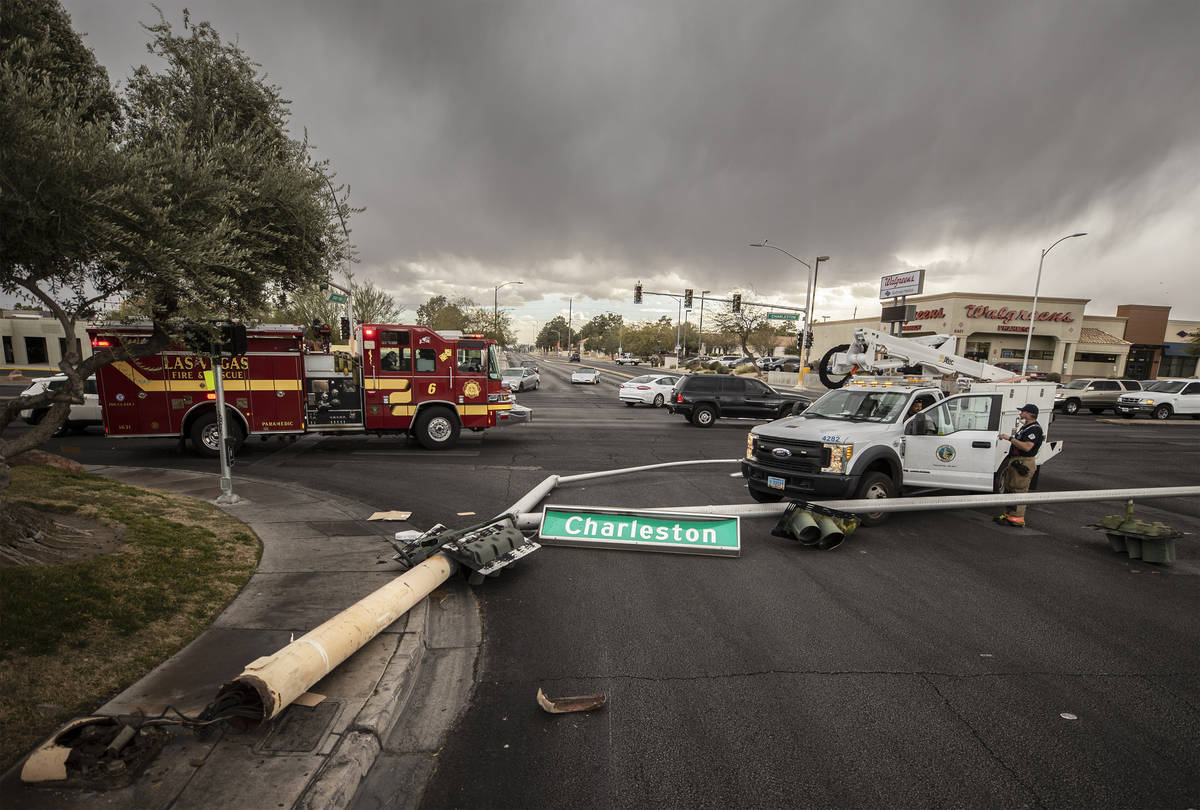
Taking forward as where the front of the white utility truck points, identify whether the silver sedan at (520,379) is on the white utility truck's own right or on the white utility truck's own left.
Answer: on the white utility truck's own right

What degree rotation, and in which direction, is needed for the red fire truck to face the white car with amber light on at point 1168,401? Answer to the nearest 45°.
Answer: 0° — it already faces it

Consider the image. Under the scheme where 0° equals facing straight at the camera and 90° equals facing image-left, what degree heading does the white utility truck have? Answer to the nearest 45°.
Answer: approximately 45°

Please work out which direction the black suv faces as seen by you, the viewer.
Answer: facing to the right of the viewer

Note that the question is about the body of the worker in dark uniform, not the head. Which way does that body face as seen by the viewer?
to the viewer's left

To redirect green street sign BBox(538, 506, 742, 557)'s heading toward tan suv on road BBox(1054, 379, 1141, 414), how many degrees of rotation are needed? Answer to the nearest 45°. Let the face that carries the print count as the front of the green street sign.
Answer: approximately 135° to its left

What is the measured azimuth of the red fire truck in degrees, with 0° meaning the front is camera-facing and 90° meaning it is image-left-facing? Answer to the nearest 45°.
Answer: approximately 270°

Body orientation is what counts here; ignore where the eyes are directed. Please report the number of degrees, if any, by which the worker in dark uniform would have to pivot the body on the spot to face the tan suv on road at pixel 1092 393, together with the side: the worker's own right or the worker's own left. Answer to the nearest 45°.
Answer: approximately 90° to the worker's own right

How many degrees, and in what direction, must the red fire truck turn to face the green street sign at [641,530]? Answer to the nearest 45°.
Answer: approximately 90° to its right
